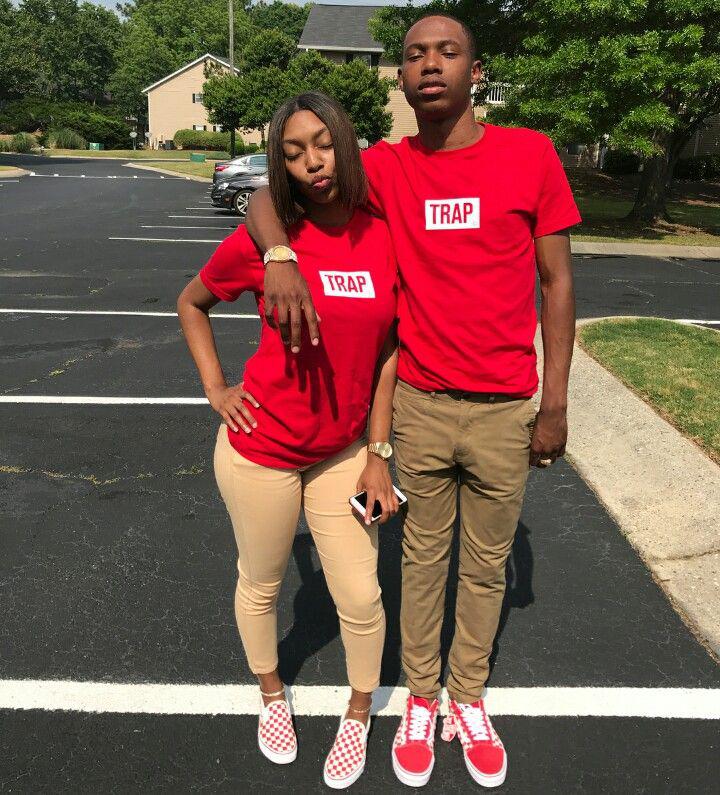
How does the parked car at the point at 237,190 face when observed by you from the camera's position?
facing the viewer and to the left of the viewer

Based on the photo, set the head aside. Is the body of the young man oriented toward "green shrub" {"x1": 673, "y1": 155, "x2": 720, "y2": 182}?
no

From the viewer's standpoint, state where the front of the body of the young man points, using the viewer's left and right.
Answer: facing the viewer

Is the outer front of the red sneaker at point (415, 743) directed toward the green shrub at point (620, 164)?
no

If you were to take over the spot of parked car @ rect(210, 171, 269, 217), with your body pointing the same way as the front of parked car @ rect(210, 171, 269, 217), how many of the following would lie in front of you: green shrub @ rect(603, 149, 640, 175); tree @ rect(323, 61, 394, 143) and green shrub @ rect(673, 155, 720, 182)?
0

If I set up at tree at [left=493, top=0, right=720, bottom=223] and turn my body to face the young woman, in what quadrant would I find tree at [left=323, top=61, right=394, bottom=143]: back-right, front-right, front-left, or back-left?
back-right

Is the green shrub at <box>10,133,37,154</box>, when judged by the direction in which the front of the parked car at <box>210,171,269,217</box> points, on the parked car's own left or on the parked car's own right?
on the parked car's own right

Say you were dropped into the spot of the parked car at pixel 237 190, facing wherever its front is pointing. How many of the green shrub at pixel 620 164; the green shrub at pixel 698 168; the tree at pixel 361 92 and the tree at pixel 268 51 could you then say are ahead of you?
0

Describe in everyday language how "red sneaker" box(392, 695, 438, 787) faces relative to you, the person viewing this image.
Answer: facing the viewer

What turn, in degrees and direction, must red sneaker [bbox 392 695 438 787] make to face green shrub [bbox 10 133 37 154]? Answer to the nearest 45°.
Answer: approximately 135° to its right

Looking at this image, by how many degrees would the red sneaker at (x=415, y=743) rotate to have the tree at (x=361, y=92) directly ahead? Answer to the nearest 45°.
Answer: approximately 180°

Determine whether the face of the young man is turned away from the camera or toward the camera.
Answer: toward the camera

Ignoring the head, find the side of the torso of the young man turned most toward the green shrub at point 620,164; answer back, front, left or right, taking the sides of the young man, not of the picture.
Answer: back

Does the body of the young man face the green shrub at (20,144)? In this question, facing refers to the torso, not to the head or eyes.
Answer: no

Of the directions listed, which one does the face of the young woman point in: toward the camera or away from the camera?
toward the camera

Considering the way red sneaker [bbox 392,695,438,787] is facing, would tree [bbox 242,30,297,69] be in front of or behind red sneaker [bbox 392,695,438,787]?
behind

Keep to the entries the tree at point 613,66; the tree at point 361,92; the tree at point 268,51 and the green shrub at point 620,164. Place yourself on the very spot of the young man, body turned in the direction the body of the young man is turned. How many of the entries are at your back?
4
